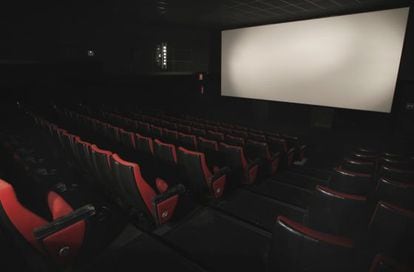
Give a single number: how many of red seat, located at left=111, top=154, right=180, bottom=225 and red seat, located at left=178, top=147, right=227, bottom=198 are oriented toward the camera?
0

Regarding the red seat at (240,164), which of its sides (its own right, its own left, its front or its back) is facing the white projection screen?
front

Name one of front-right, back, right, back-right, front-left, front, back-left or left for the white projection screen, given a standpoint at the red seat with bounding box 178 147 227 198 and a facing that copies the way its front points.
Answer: front

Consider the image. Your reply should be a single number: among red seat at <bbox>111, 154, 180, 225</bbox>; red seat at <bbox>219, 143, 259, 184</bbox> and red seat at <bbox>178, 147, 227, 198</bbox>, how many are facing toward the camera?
0

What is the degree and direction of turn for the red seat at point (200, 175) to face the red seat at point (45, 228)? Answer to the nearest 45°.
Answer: approximately 180°

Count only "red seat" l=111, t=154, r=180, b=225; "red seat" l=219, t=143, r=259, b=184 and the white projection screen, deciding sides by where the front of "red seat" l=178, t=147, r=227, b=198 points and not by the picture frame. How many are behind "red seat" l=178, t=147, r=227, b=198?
1

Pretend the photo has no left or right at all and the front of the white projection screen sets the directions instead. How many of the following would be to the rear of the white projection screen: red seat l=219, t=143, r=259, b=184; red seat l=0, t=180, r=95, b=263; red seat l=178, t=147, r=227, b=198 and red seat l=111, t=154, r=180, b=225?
0

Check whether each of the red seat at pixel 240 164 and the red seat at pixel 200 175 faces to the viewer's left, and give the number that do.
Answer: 0

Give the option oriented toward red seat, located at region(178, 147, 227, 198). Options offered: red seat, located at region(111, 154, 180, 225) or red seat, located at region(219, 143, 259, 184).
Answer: red seat, located at region(111, 154, 180, 225)

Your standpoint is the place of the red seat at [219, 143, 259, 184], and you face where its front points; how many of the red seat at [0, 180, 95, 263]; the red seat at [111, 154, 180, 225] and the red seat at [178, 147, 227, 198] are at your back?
3

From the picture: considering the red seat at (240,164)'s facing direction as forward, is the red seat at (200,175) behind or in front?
behind

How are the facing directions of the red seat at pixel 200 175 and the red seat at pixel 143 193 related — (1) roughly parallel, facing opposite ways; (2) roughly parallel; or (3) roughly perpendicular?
roughly parallel

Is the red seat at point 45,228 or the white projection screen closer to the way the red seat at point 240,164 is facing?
the white projection screen

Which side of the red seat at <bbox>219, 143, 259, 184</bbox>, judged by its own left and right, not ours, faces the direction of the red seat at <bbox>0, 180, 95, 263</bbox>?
back

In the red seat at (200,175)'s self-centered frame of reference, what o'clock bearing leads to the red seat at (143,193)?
the red seat at (143,193) is roughly at 6 o'clock from the red seat at (200,175).

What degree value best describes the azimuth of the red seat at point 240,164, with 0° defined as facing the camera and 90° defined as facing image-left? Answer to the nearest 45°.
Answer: approximately 225°

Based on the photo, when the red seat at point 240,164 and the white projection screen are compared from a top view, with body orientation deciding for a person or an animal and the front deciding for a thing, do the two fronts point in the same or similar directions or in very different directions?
very different directions

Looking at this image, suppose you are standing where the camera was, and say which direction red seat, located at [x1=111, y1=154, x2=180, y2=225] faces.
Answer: facing away from the viewer and to the right of the viewer

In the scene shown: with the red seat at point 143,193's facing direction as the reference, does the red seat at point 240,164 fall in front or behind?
in front

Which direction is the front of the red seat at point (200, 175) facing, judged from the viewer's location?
facing away from the viewer and to the right of the viewer
